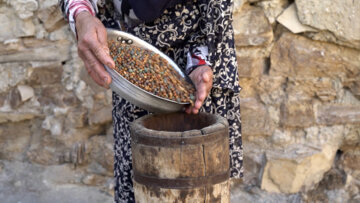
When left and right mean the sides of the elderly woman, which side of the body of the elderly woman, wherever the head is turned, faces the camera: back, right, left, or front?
front
